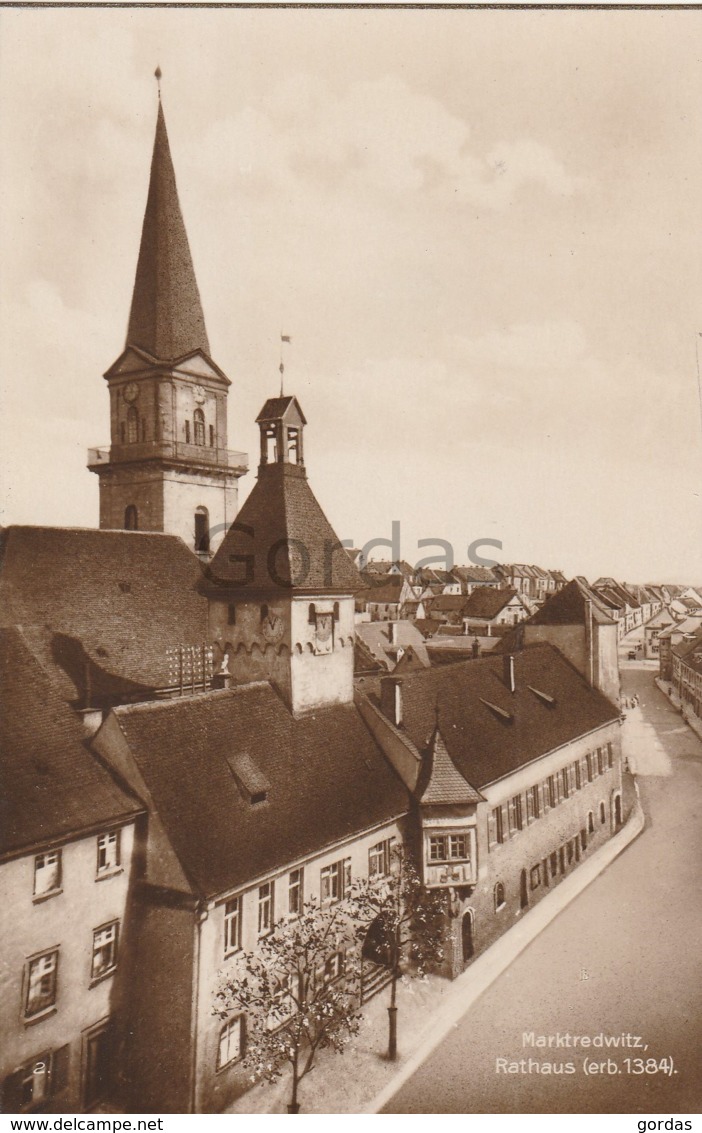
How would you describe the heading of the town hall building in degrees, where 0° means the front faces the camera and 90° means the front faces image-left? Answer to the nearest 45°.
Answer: approximately 315°

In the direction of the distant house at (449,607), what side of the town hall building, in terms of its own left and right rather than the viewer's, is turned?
left

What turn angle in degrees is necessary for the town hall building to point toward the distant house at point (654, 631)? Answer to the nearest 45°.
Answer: approximately 90° to its left

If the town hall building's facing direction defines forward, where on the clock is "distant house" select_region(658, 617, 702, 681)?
The distant house is roughly at 9 o'clock from the town hall building.

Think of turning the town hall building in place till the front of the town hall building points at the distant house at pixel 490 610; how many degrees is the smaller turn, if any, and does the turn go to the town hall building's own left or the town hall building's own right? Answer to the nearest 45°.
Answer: approximately 90° to the town hall building's own left

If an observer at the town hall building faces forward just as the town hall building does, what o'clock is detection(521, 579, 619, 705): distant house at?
The distant house is roughly at 9 o'clock from the town hall building.

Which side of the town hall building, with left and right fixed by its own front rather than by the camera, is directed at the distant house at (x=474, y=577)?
left

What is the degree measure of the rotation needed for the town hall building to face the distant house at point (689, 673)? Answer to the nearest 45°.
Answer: approximately 90° to its left

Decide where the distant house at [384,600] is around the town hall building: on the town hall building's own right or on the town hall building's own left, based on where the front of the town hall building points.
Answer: on the town hall building's own left

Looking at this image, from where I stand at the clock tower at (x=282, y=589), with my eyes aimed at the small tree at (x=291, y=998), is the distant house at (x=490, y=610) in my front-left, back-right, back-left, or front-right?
back-left
